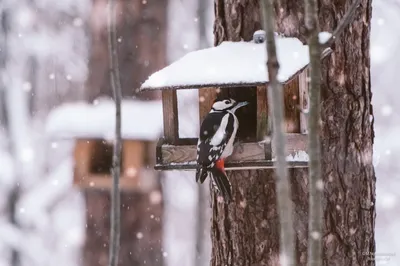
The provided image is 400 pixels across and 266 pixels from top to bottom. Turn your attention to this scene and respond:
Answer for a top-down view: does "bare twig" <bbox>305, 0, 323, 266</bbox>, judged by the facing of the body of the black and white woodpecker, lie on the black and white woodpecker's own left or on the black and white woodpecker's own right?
on the black and white woodpecker's own right

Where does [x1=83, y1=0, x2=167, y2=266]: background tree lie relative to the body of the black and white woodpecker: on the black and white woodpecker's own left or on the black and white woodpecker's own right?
on the black and white woodpecker's own left

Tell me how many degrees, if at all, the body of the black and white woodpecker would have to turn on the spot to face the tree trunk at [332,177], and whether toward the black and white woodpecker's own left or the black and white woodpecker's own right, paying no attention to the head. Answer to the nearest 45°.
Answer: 0° — it already faces it

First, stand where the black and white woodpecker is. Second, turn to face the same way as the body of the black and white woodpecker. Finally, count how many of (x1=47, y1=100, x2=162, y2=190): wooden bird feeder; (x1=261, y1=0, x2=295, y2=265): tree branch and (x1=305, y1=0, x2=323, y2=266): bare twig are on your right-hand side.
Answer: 2

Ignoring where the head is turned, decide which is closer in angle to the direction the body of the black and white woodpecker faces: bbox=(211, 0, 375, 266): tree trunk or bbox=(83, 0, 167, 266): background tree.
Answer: the tree trunk
